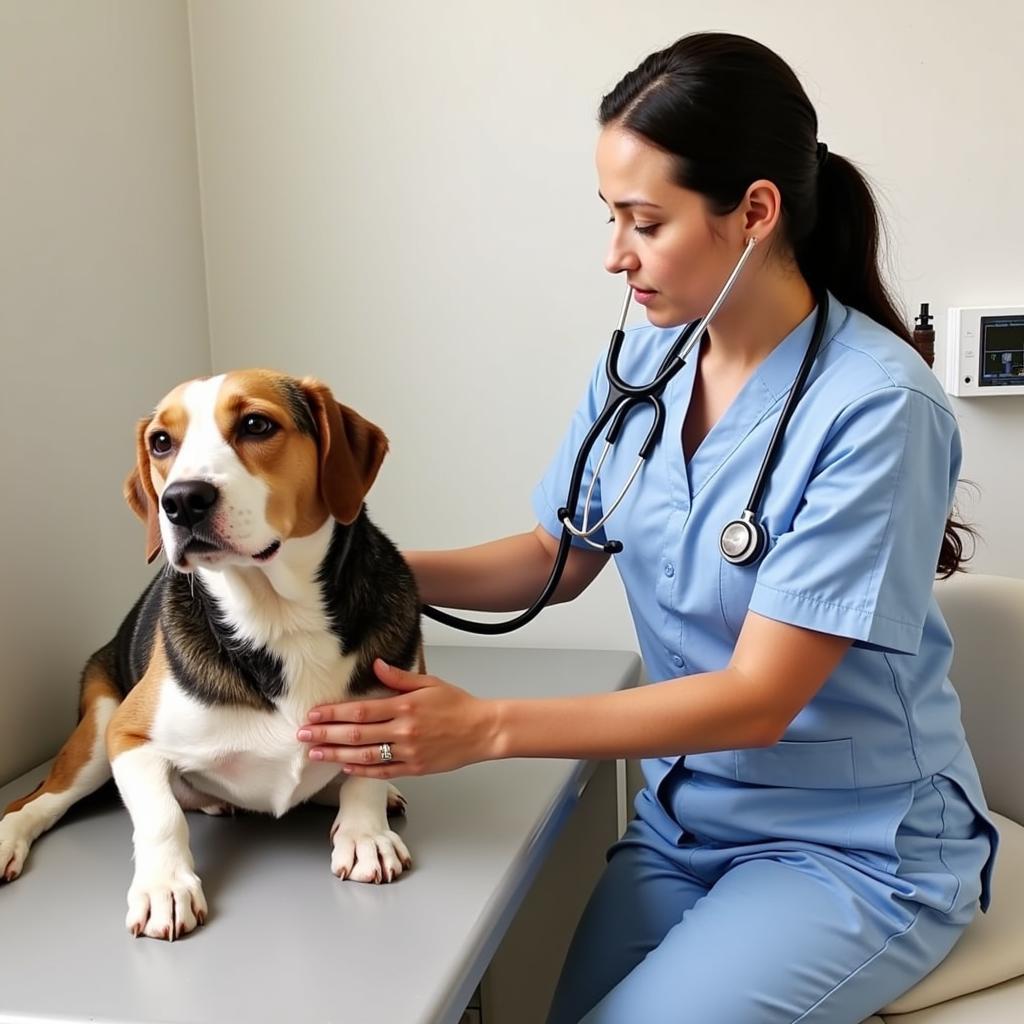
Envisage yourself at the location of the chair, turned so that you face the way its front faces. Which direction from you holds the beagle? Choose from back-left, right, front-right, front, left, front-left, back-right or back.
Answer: front

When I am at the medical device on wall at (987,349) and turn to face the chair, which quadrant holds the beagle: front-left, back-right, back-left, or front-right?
front-right

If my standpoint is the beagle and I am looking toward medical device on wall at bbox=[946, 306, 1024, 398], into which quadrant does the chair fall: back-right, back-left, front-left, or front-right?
front-right

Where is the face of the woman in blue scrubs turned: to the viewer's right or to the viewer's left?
to the viewer's left

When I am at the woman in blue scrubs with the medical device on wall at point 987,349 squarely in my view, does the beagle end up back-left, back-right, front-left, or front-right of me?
back-left

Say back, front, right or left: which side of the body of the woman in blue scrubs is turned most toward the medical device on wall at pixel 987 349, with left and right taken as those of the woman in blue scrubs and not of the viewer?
back

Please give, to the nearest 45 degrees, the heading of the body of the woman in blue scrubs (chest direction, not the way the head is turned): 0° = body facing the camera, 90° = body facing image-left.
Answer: approximately 45°
